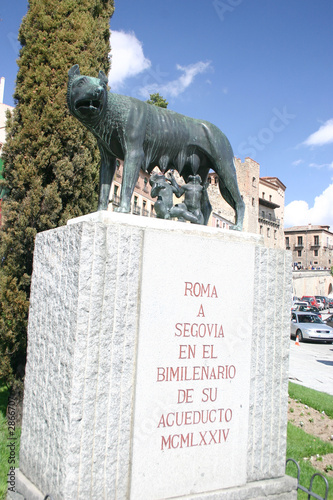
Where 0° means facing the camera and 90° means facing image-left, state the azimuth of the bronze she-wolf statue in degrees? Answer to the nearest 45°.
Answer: approximately 45°

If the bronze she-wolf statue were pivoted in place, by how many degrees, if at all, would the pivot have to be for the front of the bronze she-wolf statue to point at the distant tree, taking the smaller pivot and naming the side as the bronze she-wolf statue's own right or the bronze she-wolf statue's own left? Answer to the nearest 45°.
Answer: approximately 135° to the bronze she-wolf statue's own right
